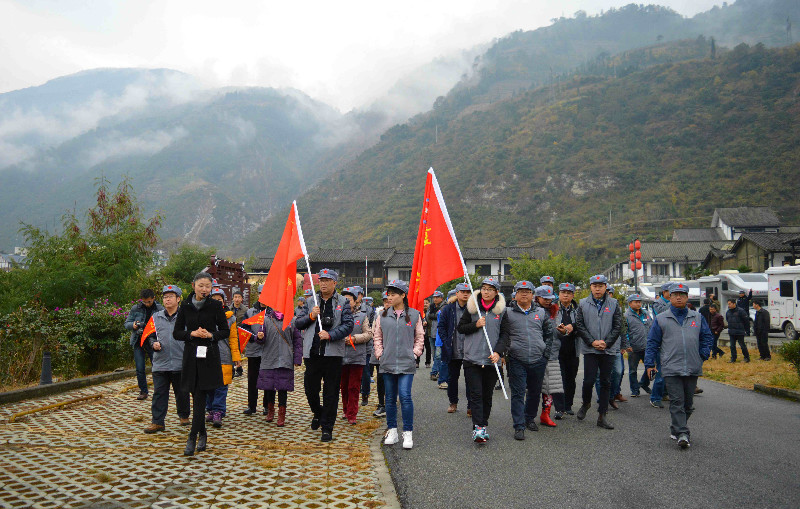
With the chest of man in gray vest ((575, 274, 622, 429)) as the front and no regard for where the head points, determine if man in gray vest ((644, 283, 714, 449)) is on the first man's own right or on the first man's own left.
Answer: on the first man's own left

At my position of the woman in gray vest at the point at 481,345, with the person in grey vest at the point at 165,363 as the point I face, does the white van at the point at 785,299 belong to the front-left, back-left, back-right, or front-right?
back-right

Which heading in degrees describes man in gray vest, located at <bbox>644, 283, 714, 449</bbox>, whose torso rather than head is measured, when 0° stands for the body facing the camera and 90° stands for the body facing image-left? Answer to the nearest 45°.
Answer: approximately 0°

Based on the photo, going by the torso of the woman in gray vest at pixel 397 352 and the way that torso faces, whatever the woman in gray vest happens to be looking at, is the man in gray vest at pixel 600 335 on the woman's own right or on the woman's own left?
on the woman's own left

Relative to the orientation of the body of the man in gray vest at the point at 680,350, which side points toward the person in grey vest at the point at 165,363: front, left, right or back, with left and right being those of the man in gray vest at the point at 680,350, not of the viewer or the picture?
right

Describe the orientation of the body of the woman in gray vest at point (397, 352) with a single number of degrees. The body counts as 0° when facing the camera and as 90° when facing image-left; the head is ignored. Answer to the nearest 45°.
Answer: approximately 0°

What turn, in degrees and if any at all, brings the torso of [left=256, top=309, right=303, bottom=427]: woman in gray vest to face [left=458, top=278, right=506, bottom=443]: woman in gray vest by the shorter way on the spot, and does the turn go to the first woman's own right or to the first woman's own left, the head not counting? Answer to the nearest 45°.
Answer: approximately 45° to the first woman's own left

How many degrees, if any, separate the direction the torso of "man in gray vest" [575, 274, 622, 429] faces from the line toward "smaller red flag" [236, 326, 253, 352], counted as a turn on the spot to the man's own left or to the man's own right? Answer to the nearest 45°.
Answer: approximately 90° to the man's own right

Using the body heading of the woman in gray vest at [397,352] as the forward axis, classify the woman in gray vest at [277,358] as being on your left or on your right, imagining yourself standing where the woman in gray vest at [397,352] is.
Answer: on your right
